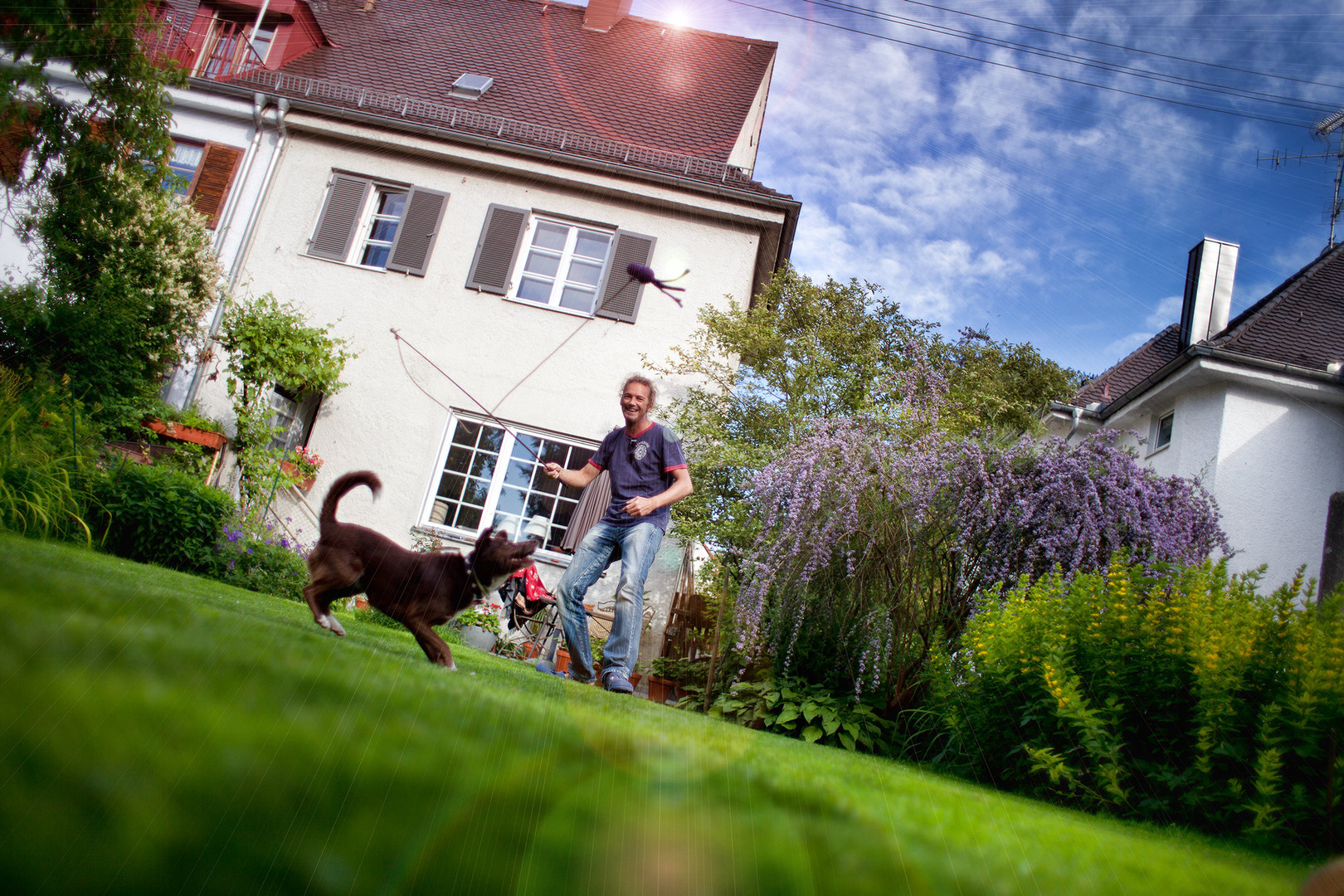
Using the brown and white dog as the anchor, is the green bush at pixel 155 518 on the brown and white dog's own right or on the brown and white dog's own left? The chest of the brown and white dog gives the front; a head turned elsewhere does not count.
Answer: on the brown and white dog's own left

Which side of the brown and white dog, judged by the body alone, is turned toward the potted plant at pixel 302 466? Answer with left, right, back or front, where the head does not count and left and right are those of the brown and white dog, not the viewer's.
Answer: left

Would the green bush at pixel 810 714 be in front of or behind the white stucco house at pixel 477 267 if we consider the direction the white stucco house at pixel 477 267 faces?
in front

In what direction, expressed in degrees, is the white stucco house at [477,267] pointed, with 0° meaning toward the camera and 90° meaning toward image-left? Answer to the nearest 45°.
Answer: approximately 0°

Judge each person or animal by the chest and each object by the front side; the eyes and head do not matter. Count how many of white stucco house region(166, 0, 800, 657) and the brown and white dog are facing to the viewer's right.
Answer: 1

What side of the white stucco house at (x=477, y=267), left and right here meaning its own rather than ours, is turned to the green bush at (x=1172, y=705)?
front

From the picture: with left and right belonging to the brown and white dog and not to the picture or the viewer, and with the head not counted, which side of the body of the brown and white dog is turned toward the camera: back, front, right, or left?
right

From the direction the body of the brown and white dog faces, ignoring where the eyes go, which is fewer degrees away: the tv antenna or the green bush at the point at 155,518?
the tv antenna

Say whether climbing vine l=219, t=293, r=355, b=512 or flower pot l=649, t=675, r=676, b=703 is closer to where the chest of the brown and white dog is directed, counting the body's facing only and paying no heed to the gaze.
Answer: the flower pot

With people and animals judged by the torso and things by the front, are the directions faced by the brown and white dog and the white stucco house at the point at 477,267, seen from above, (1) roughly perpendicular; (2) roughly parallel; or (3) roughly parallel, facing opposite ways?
roughly perpendicular

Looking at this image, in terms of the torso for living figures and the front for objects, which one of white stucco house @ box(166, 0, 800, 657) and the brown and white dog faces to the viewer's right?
the brown and white dog

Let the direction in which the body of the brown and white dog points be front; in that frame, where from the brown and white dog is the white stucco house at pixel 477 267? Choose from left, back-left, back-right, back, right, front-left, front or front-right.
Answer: left
